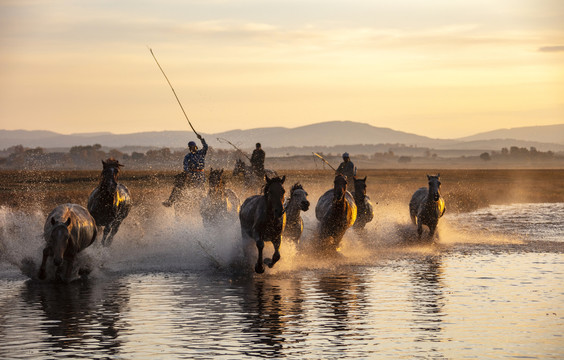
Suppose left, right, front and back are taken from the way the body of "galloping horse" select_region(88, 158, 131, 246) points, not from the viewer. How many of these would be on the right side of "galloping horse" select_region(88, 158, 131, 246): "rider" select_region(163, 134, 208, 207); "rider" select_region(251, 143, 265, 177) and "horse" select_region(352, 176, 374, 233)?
0

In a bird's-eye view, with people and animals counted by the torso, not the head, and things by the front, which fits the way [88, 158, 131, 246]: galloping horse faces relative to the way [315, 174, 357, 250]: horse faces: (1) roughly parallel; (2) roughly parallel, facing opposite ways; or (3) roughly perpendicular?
roughly parallel

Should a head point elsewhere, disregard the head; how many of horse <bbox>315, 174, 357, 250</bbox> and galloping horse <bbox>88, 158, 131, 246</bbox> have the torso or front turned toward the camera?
2

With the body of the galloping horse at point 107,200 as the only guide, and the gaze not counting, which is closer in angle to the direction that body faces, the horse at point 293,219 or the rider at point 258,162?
the horse

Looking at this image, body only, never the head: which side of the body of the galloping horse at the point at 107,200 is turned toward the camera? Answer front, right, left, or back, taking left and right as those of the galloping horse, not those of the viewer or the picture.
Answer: front

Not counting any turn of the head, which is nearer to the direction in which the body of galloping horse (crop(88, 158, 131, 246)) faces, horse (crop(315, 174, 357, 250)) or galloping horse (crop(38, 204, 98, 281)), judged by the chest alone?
the galloping horse

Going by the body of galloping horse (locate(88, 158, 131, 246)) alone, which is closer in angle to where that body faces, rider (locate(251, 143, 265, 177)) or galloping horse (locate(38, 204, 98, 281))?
the galloping horse

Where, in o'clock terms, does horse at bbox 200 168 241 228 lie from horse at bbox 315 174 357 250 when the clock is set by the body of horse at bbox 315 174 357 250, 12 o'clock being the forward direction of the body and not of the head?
horse at bbox 200 168 241 228 is roughly at 4 o'clock from horse at bbox 315 174 357 250.

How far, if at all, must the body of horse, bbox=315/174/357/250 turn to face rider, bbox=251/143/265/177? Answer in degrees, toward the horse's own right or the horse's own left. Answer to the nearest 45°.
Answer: approximately 180°

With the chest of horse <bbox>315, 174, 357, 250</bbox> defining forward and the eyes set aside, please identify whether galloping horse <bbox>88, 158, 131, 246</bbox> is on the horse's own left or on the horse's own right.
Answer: on the horse's own right

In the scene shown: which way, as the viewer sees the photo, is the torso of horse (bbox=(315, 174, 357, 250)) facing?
toward the camera

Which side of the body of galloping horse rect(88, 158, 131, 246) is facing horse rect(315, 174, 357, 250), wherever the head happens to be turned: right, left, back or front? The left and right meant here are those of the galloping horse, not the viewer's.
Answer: left

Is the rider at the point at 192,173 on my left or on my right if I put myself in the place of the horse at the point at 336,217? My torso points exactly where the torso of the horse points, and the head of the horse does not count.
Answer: on my right

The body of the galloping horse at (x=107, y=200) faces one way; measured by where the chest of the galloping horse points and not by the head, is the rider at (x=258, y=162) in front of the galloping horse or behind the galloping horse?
behind

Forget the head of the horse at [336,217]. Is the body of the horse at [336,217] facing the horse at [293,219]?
no

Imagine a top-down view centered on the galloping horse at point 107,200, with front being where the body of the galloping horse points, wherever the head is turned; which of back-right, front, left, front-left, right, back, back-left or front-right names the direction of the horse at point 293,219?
left

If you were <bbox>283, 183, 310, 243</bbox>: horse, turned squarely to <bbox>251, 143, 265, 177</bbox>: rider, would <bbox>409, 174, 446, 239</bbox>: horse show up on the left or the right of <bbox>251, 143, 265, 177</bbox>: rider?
right
